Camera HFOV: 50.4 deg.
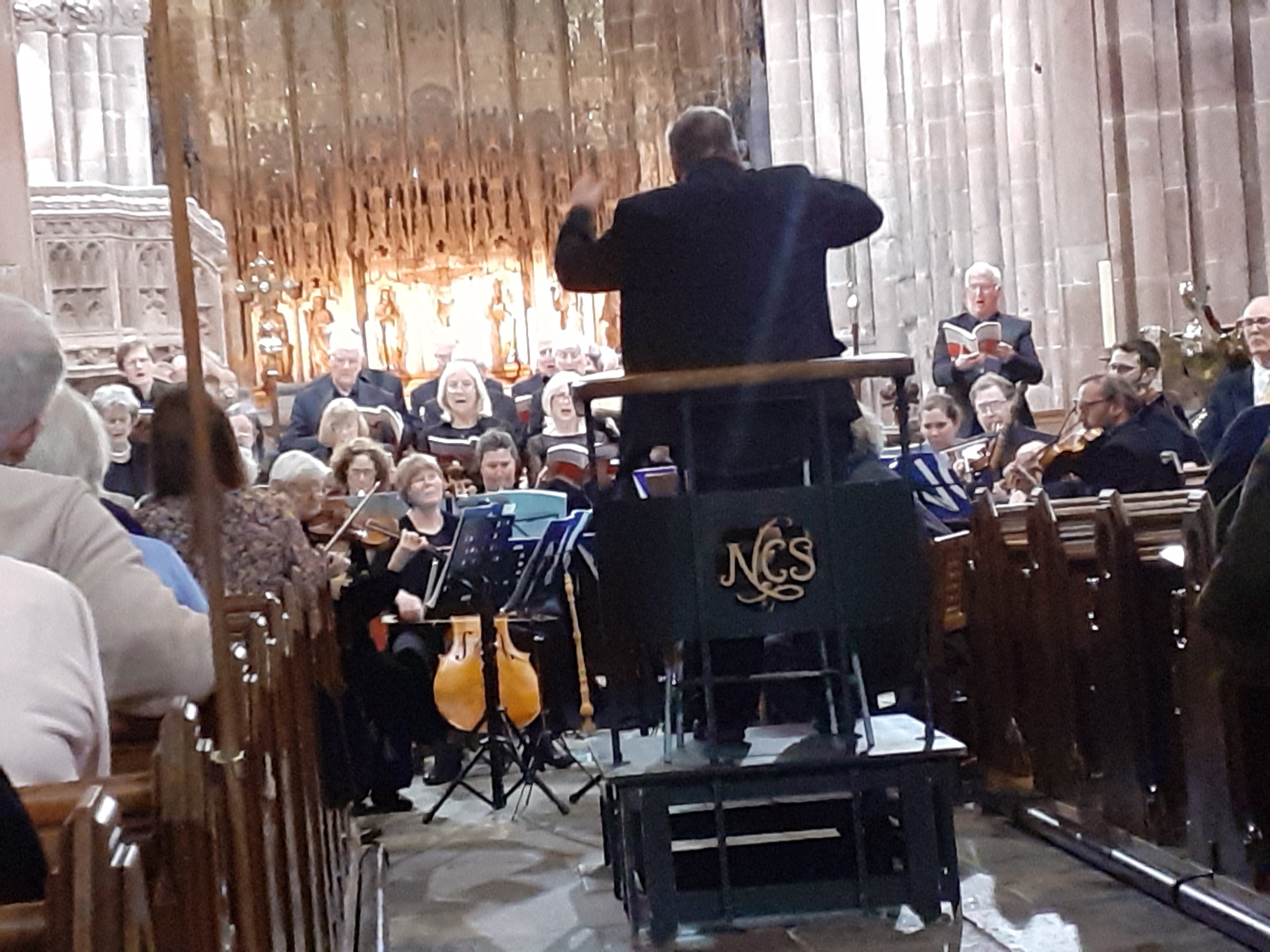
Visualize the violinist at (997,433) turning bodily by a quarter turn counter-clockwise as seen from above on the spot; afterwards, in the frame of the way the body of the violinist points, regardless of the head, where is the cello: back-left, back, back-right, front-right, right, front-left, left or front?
right

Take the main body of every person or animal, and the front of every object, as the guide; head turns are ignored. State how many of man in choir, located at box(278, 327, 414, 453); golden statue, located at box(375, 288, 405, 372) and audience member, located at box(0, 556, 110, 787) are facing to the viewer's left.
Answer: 0

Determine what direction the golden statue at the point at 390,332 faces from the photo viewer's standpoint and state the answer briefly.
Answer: facing the viewer

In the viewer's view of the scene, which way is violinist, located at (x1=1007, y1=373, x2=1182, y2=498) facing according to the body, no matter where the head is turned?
to the viewer's left

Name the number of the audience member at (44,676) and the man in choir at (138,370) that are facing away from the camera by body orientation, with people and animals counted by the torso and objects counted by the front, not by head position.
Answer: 1

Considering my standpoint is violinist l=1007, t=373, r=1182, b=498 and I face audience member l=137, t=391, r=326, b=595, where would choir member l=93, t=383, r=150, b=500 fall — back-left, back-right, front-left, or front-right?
front-right

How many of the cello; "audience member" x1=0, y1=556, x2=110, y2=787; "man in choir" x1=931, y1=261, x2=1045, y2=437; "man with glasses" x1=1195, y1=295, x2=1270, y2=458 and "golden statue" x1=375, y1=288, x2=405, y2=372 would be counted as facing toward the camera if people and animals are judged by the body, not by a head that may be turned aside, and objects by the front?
4

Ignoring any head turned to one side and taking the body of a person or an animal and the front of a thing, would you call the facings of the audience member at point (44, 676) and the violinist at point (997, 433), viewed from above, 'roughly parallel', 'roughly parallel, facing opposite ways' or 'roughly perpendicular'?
roughly perpendicular

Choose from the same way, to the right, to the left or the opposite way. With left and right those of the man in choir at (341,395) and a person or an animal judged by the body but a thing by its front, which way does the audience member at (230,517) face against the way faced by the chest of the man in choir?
the opposite way

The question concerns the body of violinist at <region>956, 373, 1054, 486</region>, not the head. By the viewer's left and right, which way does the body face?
facing the viewer and to the left of the viewer

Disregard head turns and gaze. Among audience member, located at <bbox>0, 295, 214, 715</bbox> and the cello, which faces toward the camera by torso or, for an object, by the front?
the cello

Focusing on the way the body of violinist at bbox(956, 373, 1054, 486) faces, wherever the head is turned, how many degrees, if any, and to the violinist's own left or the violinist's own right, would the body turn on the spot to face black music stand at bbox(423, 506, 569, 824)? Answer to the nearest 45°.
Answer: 0° — they already face it

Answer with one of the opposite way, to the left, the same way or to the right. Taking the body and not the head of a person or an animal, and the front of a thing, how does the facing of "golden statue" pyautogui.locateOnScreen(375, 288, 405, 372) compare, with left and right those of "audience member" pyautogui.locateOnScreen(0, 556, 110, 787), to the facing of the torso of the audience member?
the opposite way

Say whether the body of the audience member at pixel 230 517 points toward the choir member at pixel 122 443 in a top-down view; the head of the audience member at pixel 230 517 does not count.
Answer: yes

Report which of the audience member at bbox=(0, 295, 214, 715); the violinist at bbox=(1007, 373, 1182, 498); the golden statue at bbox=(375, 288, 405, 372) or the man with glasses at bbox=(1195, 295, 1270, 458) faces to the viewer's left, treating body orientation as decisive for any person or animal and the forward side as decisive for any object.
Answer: the violinist

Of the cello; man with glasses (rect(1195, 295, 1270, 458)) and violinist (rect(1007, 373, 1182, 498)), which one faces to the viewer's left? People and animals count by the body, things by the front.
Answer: the violinist

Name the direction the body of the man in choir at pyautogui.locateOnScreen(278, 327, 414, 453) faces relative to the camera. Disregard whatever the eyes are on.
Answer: toward the camera

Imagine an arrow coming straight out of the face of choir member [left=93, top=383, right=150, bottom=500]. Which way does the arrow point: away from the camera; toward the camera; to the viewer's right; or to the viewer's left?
toward the camera

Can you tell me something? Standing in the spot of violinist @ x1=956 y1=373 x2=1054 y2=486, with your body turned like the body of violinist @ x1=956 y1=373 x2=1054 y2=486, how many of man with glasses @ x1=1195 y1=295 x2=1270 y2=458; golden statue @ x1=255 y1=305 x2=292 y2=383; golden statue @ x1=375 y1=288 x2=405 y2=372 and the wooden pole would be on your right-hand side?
2

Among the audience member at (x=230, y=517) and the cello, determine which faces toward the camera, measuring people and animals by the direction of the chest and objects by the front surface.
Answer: the cello

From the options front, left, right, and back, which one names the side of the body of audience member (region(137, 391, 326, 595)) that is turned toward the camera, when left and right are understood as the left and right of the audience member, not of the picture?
back
